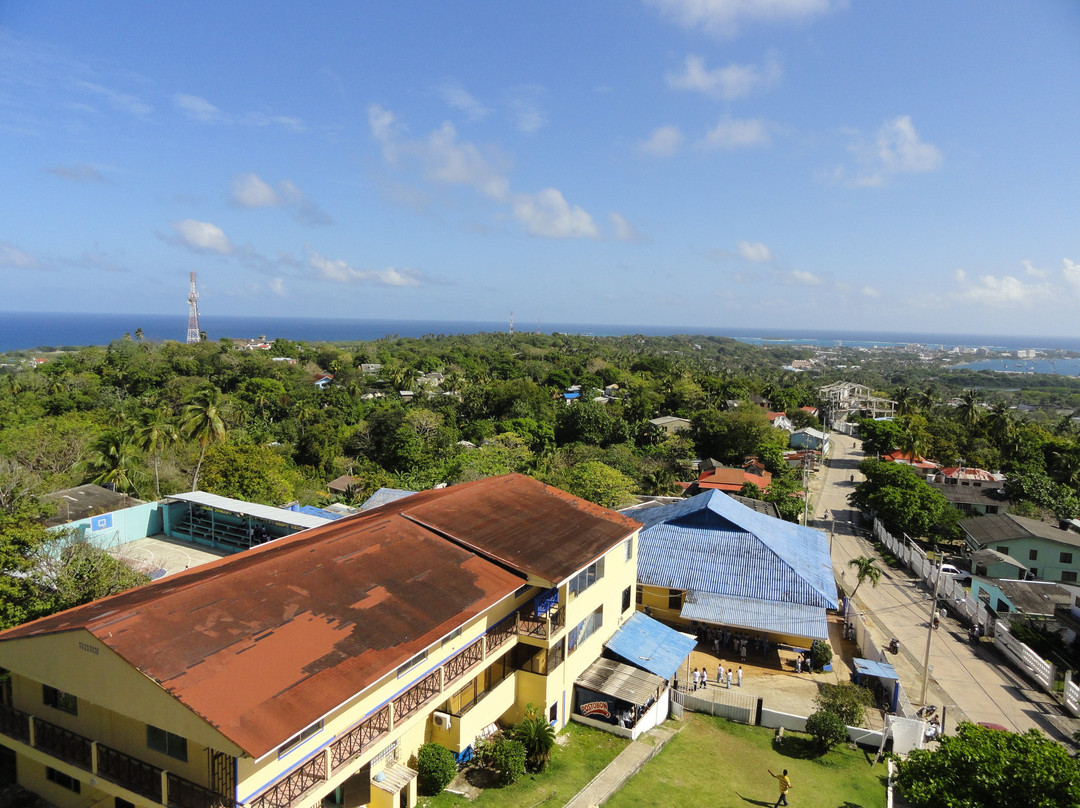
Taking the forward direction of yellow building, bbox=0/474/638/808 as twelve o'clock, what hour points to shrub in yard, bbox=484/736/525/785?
The shrub in yard is roughly at 10 o'clock from the yellow building.

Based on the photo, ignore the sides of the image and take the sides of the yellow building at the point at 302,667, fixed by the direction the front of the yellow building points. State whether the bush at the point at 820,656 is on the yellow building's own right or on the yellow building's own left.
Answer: on the yellow building's own left

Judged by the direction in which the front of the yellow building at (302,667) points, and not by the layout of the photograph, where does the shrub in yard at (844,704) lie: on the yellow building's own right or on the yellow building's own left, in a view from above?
on the yellow building's own left

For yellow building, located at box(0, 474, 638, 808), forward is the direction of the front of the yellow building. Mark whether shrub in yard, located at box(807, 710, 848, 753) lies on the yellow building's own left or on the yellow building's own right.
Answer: on the yellow building's own left

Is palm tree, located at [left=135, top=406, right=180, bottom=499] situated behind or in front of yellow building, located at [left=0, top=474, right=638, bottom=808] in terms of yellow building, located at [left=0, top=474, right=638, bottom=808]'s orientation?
behind

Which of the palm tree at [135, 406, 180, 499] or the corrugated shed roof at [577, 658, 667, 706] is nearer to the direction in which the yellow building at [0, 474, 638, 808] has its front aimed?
the corrugated shed roof

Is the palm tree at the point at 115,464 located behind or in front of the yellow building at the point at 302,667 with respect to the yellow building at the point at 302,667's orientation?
behind
